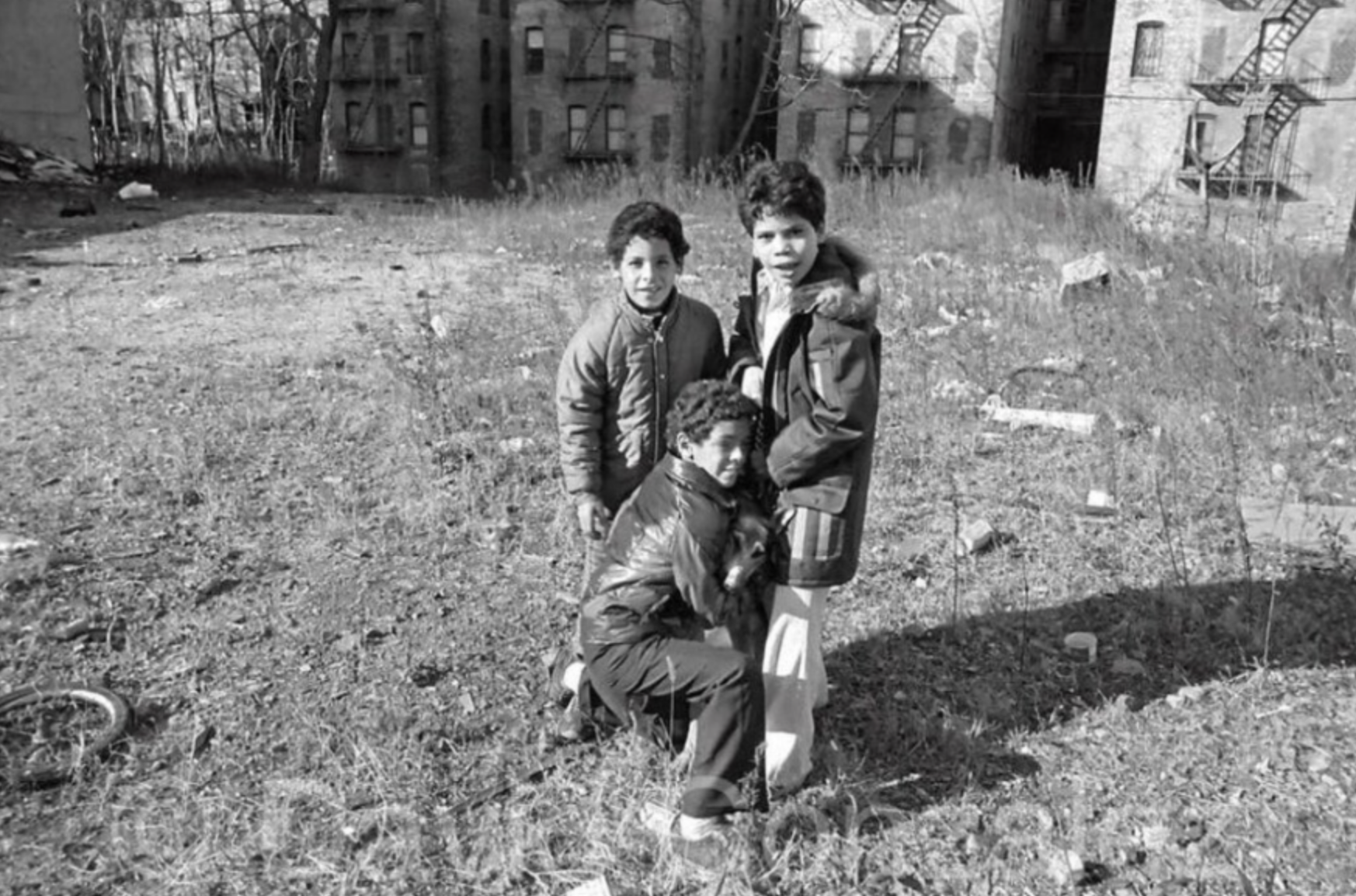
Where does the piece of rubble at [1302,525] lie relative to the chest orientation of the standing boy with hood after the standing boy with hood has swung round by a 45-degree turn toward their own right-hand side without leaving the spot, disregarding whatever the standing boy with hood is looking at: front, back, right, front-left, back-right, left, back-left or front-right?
back-right

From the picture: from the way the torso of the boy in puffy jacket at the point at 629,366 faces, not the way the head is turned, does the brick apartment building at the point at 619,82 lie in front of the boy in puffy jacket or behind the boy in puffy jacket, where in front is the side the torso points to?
behind

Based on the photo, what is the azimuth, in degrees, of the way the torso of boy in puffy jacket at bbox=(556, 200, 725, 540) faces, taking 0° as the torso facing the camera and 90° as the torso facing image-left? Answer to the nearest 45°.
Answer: approximately 0°

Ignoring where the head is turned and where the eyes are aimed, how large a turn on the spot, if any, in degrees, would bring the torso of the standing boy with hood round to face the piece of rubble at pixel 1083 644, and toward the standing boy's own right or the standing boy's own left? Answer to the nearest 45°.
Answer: approximately 180°

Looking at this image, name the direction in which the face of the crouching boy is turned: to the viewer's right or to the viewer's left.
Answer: to the viewer's right

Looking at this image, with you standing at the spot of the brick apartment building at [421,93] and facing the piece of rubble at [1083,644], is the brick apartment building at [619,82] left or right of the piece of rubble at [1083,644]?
left

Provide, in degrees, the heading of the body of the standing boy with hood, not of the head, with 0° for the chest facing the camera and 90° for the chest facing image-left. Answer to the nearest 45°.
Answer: approximately 45°

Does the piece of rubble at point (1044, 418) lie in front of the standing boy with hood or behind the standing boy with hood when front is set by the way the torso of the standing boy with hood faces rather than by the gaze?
behind

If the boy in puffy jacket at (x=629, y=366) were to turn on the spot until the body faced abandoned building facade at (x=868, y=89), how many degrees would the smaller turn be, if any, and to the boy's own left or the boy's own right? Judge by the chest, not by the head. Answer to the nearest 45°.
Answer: approximately 180°

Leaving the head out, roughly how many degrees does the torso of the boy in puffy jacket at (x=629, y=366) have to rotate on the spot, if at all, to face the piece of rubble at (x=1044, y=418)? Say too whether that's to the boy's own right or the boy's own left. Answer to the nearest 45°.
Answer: approximately 135° to the boy's own left
